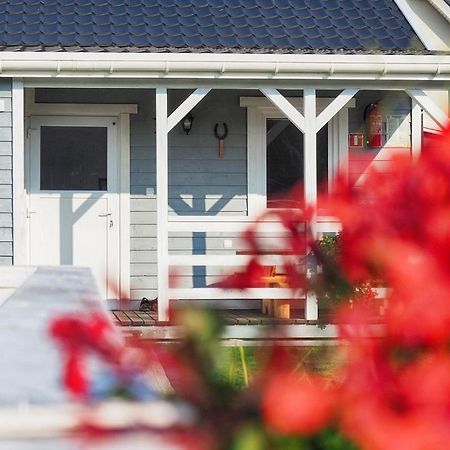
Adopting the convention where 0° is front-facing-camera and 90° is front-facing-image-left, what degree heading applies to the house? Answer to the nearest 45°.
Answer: approximately 0°

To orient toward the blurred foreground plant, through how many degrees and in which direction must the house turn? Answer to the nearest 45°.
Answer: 0° — it already faces it
